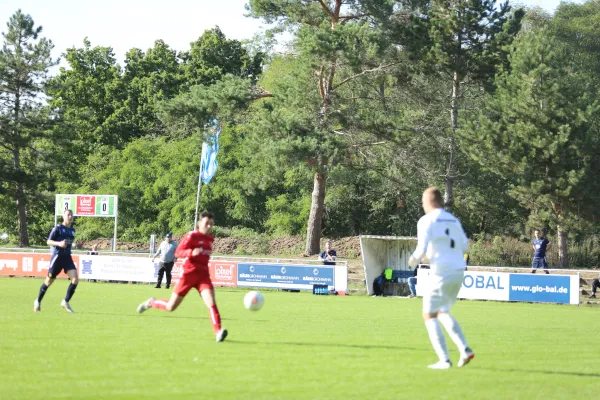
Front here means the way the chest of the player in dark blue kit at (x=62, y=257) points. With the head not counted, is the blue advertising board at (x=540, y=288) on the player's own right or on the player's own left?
on the player's own left

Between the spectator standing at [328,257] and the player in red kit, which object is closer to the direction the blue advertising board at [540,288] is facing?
the player in red kit

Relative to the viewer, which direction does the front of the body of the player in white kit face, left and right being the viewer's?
facing away from the viewer and to the left of the viewer

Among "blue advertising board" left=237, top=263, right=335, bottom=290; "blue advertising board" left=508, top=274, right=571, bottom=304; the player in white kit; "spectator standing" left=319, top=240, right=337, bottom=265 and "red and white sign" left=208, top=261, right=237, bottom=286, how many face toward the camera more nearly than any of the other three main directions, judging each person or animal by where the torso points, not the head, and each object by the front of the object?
4

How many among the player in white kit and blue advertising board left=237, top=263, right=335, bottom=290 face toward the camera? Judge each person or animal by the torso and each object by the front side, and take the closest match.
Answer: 1

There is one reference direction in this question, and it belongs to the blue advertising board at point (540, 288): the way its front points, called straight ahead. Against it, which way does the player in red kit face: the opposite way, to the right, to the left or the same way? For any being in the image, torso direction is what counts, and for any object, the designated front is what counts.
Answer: to the left

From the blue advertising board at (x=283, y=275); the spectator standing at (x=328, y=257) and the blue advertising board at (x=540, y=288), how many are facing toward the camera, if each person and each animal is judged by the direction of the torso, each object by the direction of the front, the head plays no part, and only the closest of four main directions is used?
3

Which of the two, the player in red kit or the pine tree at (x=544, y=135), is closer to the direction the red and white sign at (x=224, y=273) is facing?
the player in red kit

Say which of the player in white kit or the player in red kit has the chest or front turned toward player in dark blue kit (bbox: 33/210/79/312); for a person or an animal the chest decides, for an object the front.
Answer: the player in white kit

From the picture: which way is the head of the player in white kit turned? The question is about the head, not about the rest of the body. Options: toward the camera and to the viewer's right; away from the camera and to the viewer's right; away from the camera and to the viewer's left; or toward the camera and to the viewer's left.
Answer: away from the camera and to the viewer's left

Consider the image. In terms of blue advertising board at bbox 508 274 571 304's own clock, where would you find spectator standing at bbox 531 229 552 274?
The spectator standing is roughly at 6 o'clock from the blue advertising board.

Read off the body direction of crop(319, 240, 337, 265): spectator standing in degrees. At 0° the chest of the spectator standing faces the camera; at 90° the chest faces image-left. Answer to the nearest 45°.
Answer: approximately 0°
